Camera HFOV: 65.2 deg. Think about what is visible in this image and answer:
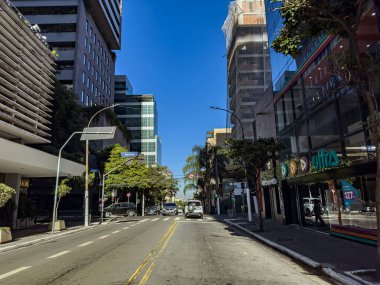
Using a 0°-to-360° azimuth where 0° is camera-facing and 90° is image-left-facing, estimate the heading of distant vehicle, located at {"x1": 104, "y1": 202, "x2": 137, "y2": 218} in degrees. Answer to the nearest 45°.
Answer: approximately 90°

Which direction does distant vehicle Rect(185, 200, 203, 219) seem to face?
away from the camera

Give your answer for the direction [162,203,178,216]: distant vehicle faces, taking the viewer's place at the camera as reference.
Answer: facing the viewer

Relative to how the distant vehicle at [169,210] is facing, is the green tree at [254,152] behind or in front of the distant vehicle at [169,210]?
in front

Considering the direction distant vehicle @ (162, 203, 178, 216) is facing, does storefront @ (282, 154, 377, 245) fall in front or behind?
in front

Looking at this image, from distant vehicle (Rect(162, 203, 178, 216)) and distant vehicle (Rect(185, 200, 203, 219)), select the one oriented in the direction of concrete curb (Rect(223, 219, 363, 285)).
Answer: distant vehicle (Rect(162, 203, 178, 216))

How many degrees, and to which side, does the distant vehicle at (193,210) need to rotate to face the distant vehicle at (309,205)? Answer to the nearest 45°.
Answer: approximately 135° to its right

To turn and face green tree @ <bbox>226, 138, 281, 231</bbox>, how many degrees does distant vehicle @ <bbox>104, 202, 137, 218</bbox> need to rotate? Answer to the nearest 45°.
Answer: approximately 90° to its left

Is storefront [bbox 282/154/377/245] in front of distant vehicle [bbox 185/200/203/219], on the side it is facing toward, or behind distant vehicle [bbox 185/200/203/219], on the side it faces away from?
behind

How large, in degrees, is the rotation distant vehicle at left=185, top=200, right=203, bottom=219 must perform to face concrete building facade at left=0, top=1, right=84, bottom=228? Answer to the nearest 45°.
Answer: approximately 135° to its left
